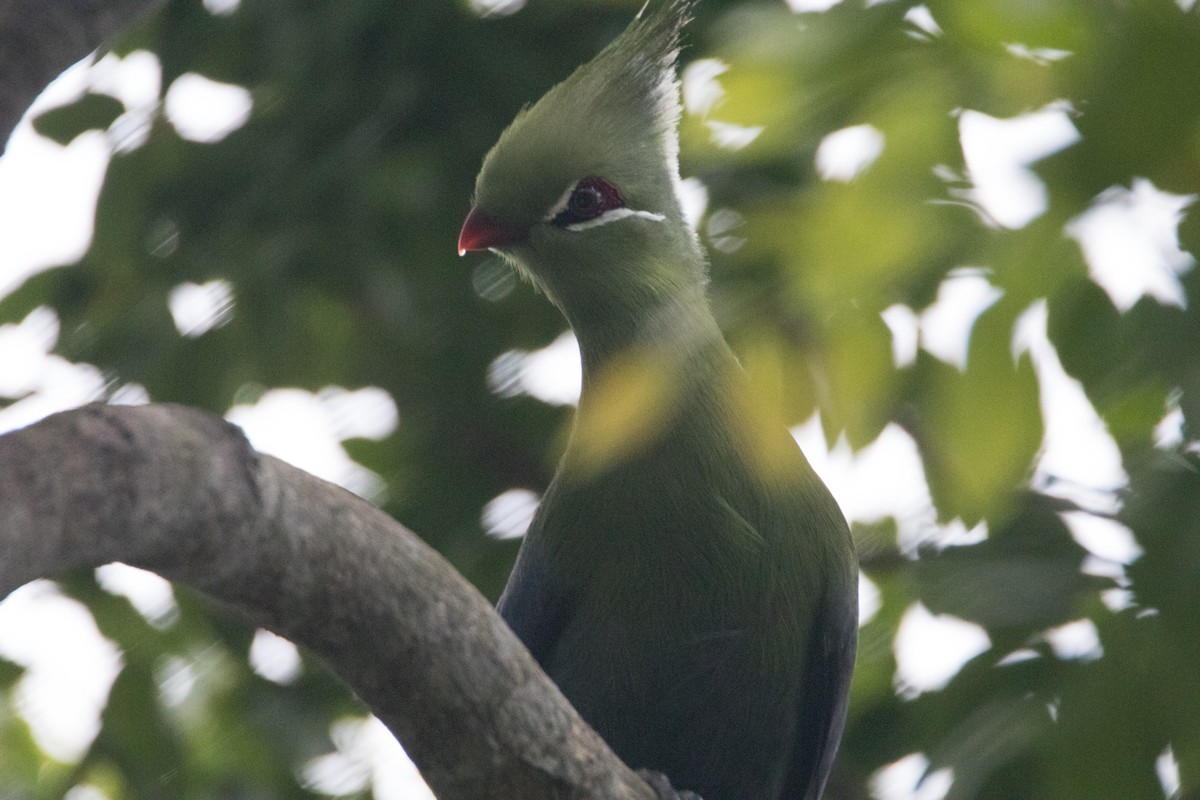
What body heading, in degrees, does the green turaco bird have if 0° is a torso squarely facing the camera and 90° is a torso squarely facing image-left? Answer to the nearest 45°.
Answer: approximately 45°
